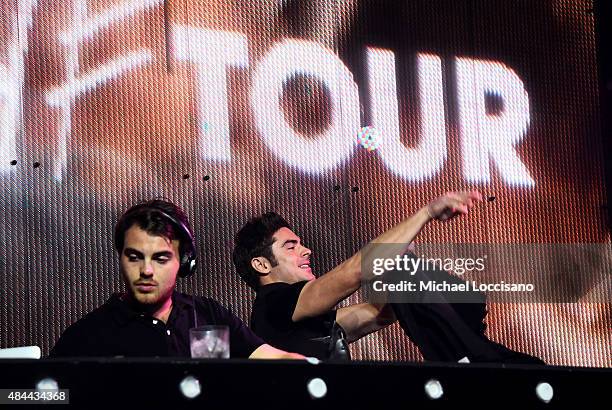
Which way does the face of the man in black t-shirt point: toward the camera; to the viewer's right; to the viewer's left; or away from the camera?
to the viewer's right

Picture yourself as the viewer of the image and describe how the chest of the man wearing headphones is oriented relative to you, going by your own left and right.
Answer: facing the viewer

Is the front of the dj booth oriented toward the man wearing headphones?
no

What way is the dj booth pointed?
toward the camera

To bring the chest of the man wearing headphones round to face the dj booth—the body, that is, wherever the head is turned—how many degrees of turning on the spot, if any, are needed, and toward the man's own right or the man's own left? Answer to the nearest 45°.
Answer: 0° — they already face it

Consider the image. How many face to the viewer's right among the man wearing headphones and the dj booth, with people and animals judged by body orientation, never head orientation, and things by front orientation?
0

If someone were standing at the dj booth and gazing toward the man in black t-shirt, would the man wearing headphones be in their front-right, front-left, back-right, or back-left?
front-left
